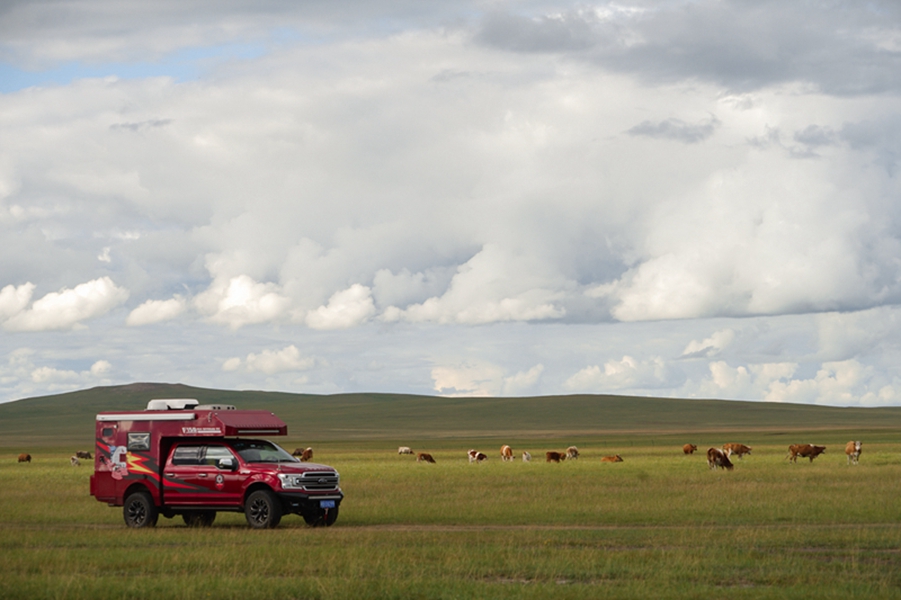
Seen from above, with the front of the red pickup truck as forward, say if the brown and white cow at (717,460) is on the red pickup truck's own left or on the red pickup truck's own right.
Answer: on the red pickup truck's own left

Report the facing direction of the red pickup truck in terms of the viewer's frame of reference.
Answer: facing the viewer and to the right of the viewer
